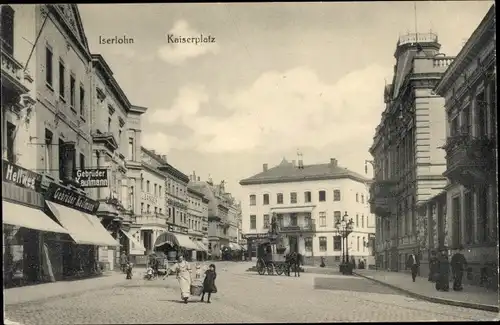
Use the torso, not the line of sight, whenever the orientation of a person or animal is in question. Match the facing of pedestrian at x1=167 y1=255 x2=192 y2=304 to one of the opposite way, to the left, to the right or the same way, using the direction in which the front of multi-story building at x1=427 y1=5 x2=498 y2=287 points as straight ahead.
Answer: to the left

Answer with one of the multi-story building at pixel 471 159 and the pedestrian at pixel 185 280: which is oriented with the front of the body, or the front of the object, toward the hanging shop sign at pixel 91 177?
the multi-story building

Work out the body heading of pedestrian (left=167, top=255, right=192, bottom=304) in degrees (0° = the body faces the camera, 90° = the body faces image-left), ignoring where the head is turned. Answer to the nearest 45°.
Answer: approximately 0°

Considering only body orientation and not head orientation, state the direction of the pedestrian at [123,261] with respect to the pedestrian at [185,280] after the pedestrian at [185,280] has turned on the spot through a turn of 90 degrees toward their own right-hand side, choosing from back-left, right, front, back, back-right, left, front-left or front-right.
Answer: right

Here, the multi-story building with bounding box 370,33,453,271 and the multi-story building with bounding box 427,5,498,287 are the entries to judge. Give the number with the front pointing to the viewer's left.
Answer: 2

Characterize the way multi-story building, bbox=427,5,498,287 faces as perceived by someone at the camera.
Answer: facing to the left of the viewer

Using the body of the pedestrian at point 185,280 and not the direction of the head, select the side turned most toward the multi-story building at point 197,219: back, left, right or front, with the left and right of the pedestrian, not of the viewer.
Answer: back

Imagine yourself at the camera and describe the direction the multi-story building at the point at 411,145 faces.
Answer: facing to the left of the viewer
